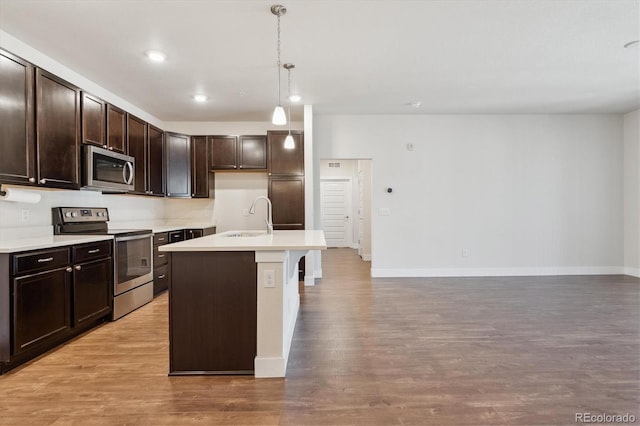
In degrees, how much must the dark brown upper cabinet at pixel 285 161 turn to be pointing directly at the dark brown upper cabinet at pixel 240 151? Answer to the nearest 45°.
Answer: approximately 135° to its right

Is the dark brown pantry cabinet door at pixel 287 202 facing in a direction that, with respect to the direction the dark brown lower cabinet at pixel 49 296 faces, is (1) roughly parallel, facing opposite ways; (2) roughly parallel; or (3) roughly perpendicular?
roughly perpendicular

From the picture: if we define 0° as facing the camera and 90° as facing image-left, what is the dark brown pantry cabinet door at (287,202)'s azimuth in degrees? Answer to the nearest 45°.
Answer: approximately 0°

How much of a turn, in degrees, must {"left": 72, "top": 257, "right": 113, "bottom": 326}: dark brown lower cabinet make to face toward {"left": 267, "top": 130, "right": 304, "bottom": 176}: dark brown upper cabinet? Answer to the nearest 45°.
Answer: approximately 45° to its left

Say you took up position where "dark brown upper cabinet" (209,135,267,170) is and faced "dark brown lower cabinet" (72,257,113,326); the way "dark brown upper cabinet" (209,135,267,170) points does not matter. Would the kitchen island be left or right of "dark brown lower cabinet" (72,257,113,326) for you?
left

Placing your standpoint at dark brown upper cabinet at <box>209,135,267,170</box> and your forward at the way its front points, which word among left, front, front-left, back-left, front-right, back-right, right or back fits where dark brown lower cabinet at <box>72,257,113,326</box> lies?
front-right

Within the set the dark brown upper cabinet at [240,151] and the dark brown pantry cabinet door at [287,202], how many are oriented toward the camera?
2

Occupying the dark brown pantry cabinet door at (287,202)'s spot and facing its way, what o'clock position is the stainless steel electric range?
The stainless steel electric range is roughly at 2 o'clock from the dark brown pantry cabinet door.

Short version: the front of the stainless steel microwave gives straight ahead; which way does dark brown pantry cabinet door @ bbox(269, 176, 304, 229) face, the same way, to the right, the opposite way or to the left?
to the right

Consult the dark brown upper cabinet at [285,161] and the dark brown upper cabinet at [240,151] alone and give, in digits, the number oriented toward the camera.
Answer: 2

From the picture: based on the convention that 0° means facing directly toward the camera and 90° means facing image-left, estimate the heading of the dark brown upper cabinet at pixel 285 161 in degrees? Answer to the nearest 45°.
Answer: approximately 0°

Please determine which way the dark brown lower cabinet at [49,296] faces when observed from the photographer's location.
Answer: facing the viewer and to the right of the viewer
